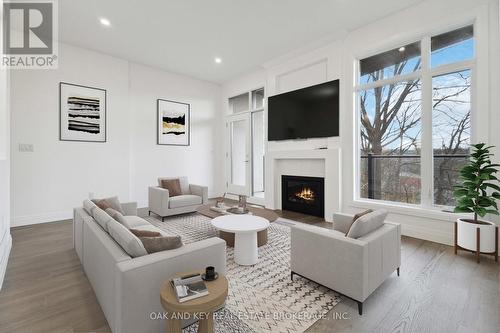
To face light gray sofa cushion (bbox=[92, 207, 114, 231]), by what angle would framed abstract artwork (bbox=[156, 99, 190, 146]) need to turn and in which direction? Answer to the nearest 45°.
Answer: approximately 45° to its right

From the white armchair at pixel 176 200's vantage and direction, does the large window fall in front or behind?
in front

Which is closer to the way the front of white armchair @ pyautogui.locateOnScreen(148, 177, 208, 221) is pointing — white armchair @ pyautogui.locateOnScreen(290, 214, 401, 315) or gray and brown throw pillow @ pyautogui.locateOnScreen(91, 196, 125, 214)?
the white armchair

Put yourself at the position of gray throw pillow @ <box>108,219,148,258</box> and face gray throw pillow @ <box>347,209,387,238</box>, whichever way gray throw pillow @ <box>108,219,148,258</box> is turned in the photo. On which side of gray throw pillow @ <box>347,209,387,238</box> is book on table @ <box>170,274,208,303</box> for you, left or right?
right

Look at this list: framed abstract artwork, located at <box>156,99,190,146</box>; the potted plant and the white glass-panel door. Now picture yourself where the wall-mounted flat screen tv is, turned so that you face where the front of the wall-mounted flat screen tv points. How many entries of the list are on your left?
1

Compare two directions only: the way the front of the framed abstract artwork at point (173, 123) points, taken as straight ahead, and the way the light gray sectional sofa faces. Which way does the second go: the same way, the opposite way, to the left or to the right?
to the left

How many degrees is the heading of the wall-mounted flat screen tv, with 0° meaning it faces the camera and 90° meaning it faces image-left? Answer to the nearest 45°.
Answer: approximately 45°

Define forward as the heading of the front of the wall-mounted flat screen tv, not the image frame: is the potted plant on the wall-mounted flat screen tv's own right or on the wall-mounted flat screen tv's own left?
on the wall-mounted flat screen tv's own left

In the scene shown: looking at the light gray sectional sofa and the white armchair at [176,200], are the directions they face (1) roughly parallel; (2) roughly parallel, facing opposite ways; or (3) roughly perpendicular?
roughly perpendicular

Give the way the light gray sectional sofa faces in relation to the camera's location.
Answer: facing away from the viewer and to the right of the viewer

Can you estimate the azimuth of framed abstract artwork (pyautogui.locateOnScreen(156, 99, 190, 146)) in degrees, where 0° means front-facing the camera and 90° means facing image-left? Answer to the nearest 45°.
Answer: approximately 315°
